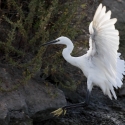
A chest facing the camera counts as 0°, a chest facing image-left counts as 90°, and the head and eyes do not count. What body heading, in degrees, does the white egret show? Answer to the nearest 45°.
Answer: approximately 90°
